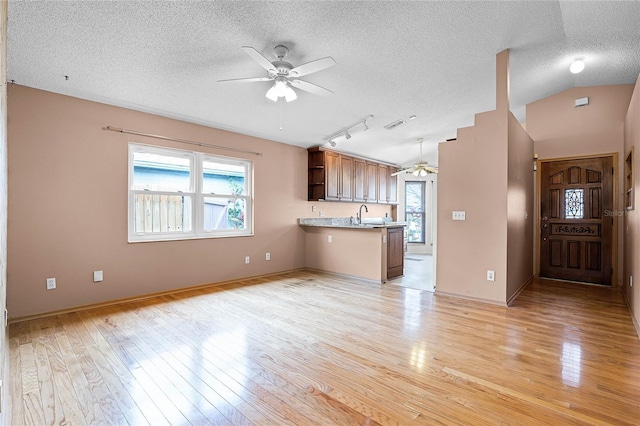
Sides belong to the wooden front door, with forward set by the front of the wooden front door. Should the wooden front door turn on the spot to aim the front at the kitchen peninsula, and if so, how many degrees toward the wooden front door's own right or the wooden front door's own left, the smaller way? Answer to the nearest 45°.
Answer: approximately 45° to the wooden front door's own right

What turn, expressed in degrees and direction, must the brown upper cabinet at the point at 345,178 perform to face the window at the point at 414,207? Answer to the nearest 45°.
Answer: approximately 90° to its left

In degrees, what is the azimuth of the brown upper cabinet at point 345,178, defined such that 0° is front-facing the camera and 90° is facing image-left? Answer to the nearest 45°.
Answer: approximately 315°

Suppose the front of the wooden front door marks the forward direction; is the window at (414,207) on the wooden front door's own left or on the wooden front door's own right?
on the wooden front door's own right

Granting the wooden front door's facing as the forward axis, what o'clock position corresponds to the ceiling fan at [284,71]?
The ceiling fan is roughly at 1 o'clock from the wooden front door.

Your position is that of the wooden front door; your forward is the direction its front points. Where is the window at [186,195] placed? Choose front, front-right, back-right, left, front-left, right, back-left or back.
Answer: front-right

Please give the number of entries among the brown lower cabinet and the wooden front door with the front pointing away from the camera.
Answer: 0

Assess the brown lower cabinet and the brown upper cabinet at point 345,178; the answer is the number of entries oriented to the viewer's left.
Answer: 0

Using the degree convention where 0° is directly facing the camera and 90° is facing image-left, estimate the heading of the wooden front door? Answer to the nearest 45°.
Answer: approximately 0°
